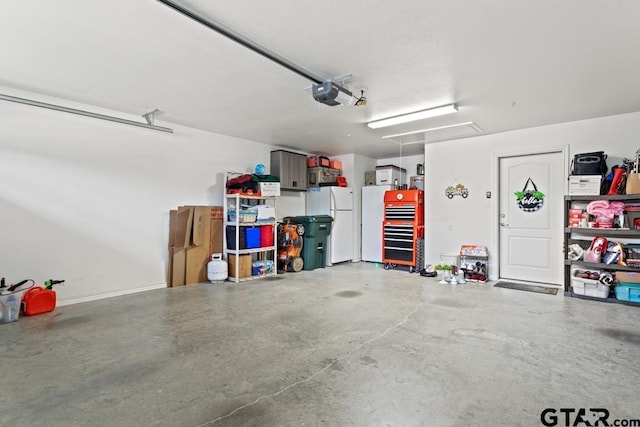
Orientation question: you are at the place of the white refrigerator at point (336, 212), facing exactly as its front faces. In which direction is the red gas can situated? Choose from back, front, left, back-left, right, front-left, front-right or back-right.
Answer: right

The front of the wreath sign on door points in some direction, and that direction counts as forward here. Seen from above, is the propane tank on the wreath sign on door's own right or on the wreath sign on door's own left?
on the wreath sign on door's own right

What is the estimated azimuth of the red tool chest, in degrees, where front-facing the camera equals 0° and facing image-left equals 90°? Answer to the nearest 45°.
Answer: approximately 45°

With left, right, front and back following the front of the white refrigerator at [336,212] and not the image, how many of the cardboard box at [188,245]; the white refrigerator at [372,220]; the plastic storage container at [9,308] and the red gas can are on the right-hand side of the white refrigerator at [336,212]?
3

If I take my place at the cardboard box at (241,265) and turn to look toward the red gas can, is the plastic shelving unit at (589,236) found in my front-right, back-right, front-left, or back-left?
back-left

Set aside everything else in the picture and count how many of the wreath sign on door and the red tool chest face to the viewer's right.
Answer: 0

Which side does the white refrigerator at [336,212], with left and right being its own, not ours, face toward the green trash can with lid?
right

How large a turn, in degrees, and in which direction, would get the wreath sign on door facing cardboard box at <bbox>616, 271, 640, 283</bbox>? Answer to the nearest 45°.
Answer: approximately 45° to its left

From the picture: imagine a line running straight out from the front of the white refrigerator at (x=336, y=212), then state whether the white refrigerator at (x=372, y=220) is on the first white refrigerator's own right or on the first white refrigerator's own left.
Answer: on the first white refrigerator's own left

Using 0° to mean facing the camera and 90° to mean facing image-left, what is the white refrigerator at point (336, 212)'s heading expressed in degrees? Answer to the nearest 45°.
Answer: approximately 315°

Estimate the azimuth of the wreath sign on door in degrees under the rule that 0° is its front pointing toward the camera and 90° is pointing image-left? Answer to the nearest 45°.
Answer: approximately 0°

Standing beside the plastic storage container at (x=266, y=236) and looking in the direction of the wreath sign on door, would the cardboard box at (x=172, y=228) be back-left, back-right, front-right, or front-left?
back-right

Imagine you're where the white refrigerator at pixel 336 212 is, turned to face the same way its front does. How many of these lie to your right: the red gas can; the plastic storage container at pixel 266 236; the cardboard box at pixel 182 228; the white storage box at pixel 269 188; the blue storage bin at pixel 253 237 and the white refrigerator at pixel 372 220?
5
